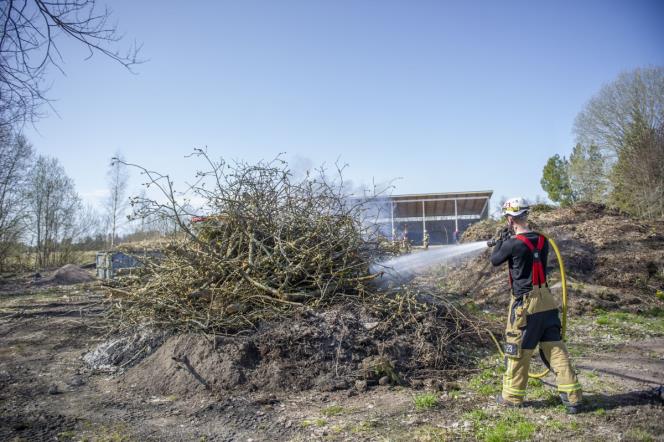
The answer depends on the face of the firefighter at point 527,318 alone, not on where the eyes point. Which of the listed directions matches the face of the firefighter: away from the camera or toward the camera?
away from the camera

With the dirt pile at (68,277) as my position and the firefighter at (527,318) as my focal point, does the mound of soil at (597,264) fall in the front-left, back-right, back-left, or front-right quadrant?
front-left

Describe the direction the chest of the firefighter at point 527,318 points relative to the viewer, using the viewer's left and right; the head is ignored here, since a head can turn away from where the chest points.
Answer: facing away from the viewer and to the left of the viewer

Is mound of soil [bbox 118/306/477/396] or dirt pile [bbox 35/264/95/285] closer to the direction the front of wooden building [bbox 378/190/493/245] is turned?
the mound of soil

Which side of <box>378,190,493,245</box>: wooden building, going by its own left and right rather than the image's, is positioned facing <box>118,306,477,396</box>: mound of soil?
front

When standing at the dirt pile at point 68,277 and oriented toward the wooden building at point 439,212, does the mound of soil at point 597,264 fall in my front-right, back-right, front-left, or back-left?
front-right

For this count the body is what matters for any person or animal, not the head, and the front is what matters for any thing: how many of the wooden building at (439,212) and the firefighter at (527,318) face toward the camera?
1

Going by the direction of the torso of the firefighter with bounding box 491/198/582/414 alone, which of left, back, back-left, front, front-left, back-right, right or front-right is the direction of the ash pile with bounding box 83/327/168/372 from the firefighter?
front-left

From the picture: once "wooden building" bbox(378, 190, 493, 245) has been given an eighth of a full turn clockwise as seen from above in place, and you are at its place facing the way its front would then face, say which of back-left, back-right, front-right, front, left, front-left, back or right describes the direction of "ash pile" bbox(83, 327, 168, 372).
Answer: front-left

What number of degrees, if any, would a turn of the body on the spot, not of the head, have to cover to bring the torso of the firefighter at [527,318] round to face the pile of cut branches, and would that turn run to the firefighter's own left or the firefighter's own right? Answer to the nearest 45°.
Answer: approximately 45° to the firefighter's own left

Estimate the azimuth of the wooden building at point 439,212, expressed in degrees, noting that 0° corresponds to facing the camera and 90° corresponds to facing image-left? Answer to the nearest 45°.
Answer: approximately 0°

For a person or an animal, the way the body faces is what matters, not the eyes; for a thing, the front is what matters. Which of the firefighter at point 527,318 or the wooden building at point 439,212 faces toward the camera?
the wooden building

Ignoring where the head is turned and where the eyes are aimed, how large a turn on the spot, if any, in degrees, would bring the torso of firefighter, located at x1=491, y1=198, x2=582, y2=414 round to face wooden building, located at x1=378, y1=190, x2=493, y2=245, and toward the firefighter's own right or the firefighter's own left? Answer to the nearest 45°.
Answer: approximately 45° to the firefighter's own right

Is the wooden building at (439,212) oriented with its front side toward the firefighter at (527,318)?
yes
